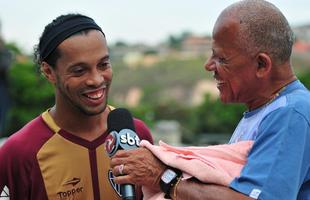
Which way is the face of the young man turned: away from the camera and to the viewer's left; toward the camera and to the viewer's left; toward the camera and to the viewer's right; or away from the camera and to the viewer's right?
toward the camera and to the viewer's right

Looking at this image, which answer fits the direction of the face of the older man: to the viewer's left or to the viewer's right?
to the viewer's left

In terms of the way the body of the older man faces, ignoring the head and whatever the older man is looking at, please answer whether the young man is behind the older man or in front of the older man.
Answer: in front

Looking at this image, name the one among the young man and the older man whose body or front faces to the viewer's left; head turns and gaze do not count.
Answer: the older man

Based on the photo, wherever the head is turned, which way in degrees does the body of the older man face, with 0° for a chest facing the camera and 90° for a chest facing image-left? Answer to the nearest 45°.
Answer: approximately 90°

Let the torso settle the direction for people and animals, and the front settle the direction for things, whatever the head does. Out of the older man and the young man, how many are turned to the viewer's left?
1
